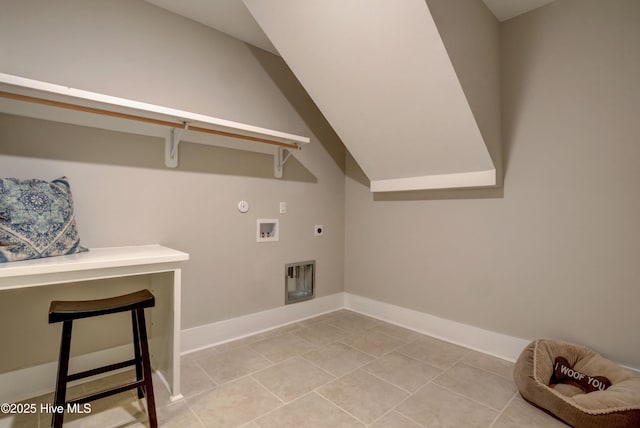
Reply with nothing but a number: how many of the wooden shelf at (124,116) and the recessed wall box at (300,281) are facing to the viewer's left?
0

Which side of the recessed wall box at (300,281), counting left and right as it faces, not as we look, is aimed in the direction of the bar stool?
right

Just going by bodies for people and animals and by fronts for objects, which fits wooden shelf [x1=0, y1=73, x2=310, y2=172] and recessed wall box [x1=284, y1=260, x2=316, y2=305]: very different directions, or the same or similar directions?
same or similar directions

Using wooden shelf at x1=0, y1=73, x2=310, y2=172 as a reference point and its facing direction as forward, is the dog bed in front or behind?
in front

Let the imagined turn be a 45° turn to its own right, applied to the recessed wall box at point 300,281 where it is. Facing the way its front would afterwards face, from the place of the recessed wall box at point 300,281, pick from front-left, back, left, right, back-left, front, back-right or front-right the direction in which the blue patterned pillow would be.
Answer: front-right

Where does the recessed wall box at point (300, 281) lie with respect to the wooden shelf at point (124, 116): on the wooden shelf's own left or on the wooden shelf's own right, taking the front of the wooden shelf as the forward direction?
on the wooden shelf's own left

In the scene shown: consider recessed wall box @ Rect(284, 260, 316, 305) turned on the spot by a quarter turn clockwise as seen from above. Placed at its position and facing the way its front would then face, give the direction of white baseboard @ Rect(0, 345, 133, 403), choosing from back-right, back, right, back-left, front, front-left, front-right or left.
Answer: front

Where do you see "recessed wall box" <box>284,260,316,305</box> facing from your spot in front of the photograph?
facing the viewer and to the right of the viewer

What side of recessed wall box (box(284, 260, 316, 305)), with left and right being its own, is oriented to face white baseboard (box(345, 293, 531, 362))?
front

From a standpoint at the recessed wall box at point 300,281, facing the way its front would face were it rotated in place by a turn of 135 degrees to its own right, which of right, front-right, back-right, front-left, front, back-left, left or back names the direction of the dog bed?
back-left
